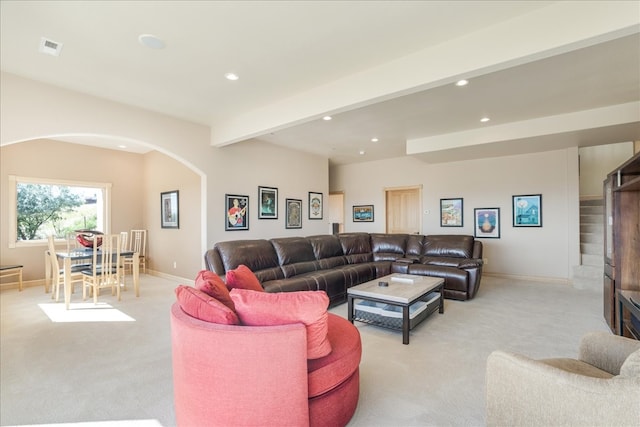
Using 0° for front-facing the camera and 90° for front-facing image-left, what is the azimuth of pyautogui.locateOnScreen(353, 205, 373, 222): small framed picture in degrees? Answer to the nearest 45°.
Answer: approximately 0°

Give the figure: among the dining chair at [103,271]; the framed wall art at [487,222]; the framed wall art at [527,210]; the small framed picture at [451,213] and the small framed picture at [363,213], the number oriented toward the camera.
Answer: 4

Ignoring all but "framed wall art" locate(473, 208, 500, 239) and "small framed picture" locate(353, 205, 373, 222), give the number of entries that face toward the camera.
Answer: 2

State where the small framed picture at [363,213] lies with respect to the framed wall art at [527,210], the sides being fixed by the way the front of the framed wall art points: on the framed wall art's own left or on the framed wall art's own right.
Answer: on the framed wall art's own right

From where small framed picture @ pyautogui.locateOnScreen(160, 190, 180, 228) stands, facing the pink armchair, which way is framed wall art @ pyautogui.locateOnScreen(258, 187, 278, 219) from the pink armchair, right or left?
left
